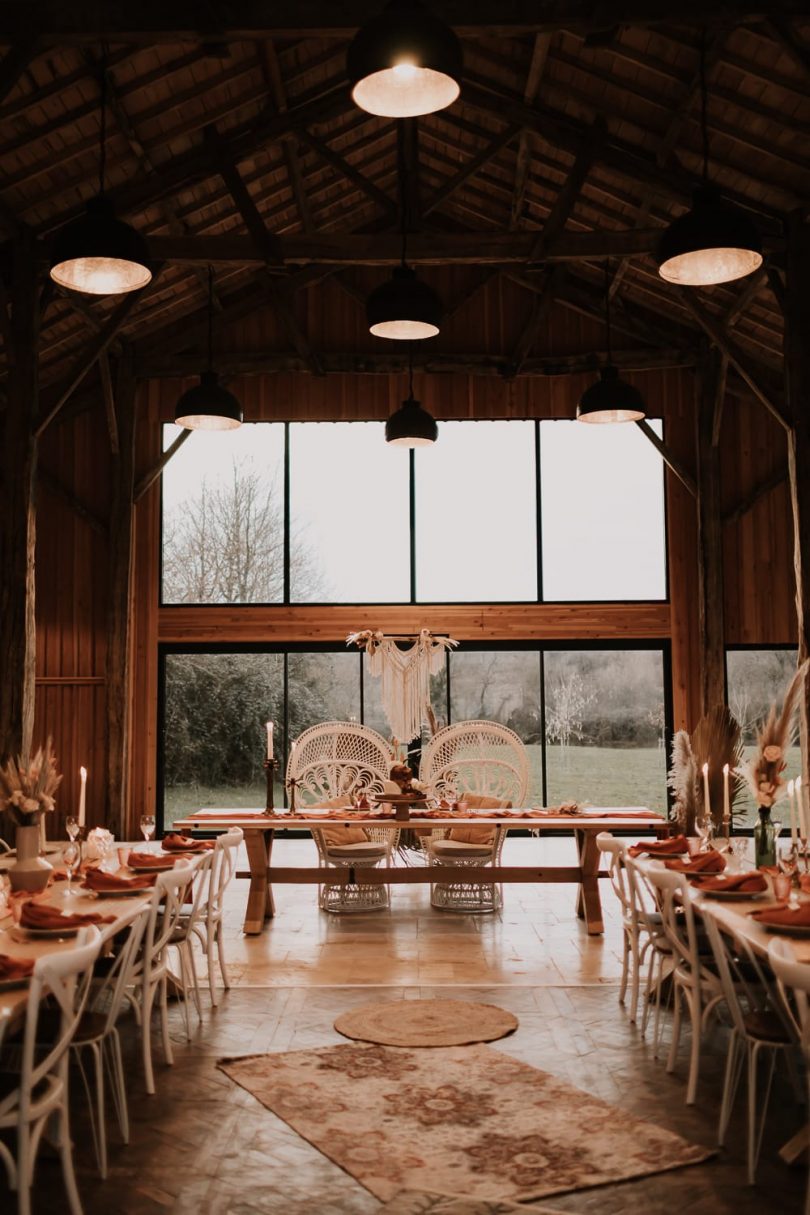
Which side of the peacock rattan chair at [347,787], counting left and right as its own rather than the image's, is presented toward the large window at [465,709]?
back

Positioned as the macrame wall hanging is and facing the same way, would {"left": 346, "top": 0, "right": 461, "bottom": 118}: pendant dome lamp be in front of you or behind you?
in front

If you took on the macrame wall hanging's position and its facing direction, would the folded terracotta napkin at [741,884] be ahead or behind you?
ahead

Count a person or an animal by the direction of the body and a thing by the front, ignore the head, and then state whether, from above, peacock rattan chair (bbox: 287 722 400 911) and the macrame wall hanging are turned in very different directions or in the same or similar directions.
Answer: same or similar directions

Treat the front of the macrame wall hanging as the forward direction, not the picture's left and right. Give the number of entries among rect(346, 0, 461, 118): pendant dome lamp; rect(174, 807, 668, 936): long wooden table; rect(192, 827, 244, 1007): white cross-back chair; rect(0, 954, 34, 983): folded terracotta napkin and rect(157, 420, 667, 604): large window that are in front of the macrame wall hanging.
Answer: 4

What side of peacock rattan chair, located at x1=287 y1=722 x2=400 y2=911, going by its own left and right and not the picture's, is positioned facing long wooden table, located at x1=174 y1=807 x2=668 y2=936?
front

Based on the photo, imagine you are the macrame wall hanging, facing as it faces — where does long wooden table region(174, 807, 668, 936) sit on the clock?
The long wooden table is roughly at 12 o'clock from the macrame wall hanging.

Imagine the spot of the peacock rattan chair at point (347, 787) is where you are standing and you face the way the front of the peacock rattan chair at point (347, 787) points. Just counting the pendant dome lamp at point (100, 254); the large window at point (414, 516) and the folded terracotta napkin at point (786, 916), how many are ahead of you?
2

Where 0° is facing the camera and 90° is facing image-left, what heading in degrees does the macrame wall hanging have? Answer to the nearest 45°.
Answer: approximately 0°

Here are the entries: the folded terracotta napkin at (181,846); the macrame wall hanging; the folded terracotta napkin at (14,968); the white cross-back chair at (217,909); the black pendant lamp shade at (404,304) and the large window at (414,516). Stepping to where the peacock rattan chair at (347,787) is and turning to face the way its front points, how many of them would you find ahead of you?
4

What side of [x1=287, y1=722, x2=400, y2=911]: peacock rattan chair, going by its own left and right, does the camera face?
front

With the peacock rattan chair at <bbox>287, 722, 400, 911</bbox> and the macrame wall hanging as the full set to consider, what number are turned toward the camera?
2
